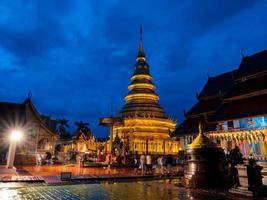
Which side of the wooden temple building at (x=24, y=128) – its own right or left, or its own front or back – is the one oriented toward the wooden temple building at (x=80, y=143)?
left

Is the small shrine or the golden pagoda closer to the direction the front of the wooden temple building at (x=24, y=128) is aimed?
the small shrine

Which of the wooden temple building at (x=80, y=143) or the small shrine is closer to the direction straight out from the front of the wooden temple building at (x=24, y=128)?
the small shrine

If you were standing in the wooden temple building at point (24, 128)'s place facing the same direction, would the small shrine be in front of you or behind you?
in front

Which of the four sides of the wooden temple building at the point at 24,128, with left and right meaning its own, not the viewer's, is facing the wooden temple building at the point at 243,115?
front

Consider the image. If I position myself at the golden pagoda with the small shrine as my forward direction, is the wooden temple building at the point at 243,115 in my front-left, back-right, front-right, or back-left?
front-left

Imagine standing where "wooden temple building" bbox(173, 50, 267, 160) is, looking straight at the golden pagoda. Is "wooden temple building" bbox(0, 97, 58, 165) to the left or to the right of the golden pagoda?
left

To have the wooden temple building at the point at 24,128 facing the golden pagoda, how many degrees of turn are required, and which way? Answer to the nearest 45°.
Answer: approximately 90° to its left
